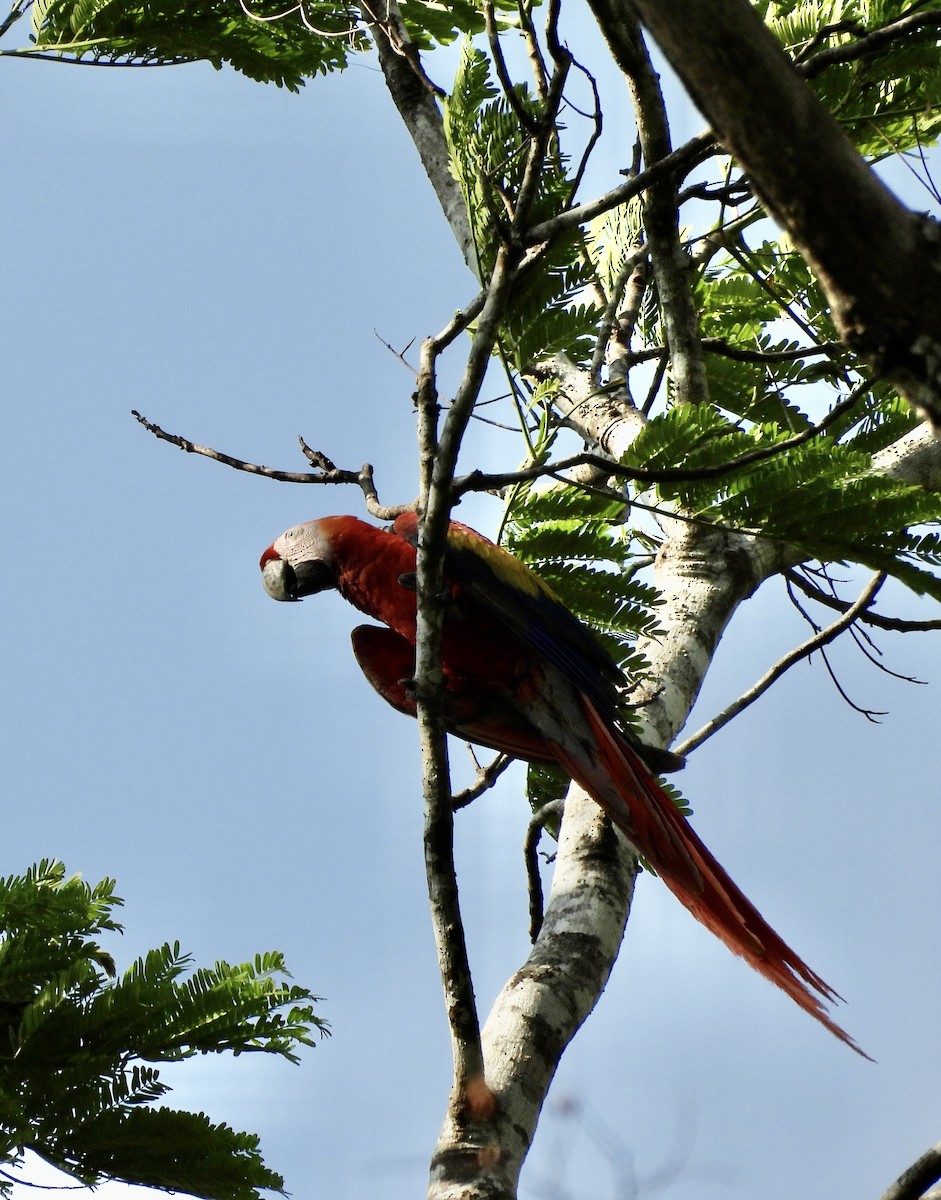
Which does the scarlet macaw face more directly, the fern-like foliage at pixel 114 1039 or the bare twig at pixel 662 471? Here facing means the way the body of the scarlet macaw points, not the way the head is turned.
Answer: the fern-like foliage

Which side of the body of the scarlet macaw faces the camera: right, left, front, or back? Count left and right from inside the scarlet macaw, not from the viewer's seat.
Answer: left
